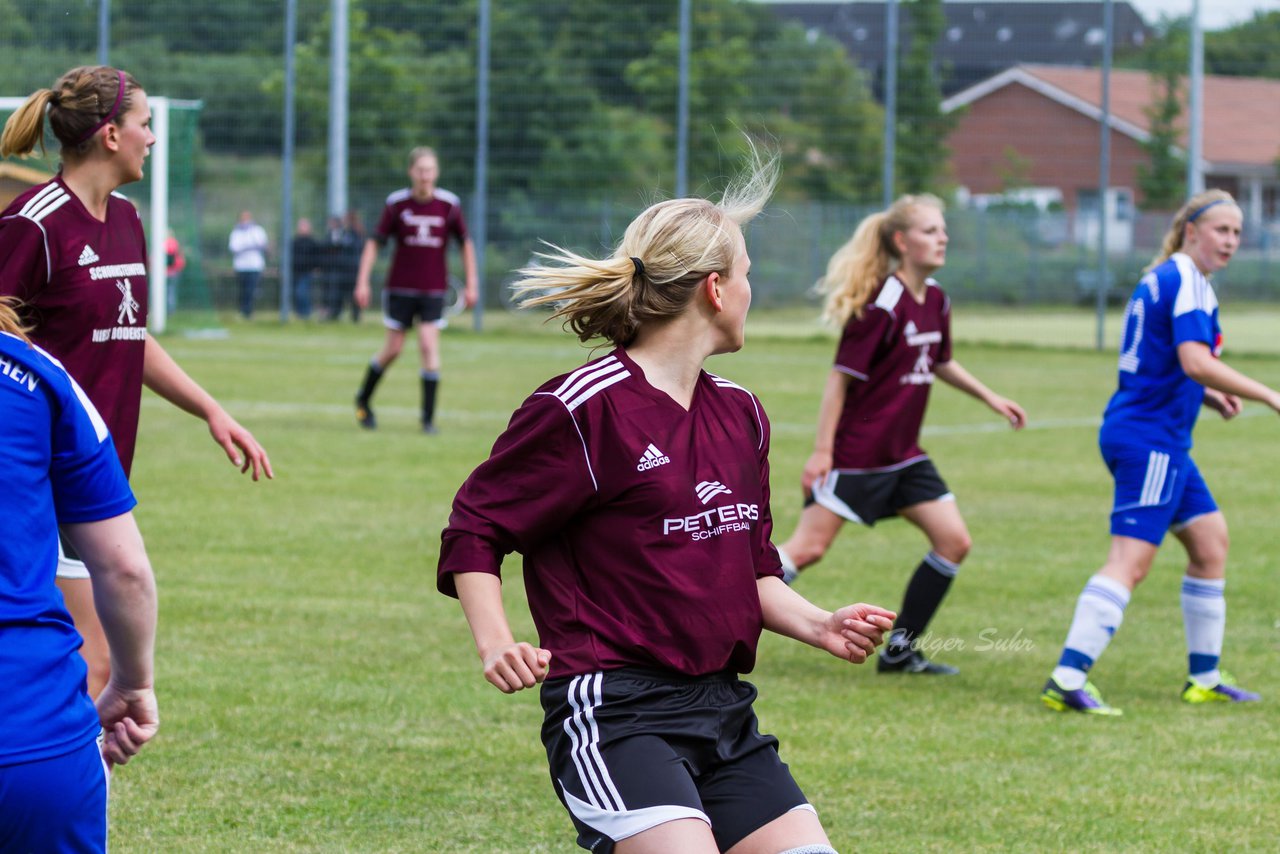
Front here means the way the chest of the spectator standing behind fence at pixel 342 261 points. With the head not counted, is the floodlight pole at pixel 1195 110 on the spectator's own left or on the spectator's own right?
on the spectator's own left

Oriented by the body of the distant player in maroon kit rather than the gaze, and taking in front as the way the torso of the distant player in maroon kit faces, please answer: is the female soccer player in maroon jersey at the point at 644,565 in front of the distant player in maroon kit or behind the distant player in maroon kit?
in front

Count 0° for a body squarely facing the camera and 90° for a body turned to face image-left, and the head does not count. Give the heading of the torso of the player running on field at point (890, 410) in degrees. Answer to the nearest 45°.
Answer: approximately 315°

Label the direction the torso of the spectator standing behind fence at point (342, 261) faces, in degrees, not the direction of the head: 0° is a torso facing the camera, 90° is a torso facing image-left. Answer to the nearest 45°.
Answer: approximately 0°

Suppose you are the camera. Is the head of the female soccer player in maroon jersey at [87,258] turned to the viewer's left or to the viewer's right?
to the viewer's right

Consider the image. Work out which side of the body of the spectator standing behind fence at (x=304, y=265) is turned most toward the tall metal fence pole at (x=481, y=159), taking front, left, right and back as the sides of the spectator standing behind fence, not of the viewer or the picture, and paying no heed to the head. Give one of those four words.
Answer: left
